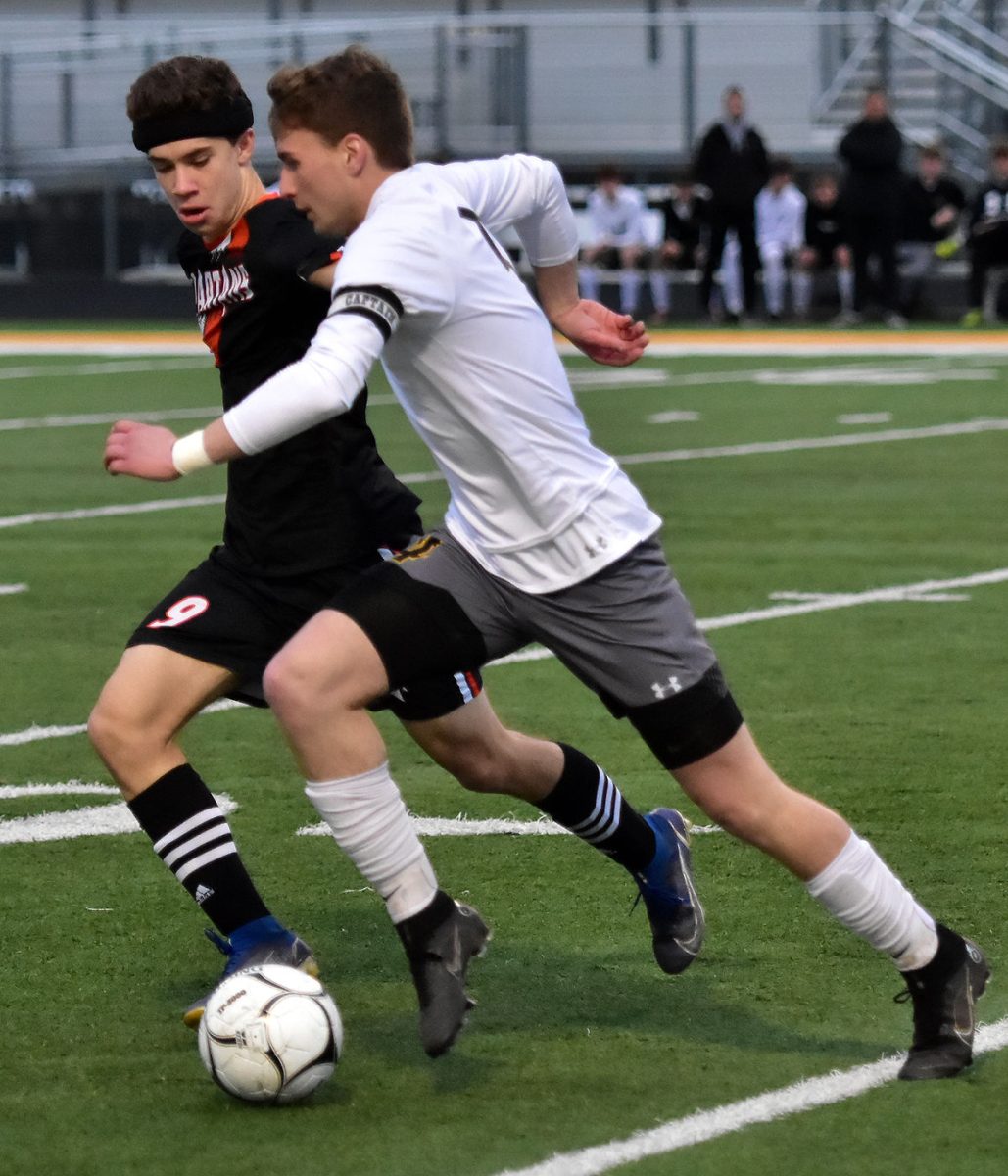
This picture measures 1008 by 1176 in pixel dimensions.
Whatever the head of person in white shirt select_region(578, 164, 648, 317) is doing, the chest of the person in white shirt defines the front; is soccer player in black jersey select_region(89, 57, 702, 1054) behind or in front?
in front

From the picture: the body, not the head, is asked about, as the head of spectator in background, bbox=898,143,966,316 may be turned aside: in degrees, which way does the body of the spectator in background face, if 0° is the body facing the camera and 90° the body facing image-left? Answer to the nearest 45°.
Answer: approximately 0°

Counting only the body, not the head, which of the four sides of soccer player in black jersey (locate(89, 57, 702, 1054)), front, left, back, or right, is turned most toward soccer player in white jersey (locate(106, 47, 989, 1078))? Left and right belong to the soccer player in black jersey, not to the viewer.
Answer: left

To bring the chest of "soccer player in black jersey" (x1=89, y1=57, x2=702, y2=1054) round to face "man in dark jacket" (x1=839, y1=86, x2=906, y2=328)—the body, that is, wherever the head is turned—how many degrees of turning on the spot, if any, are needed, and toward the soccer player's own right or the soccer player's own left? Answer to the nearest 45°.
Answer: approximately 135° to the soccer player's own right

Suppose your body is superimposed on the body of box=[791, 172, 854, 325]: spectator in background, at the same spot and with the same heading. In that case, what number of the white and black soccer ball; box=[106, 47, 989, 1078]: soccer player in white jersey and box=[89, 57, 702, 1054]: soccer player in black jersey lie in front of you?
3

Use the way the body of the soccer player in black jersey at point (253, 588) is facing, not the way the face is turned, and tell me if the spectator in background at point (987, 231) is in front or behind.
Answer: behind

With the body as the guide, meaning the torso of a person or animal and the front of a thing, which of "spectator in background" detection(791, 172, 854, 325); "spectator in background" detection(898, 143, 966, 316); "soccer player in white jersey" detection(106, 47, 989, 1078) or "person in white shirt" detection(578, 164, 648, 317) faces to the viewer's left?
the soccer player in white jersey

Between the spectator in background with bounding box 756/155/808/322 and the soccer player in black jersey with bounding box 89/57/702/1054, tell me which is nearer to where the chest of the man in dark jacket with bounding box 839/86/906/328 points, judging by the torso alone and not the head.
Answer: the soccer player in black jersey

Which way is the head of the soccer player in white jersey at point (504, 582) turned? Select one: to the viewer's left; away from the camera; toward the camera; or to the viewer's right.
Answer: to the viewer's left
